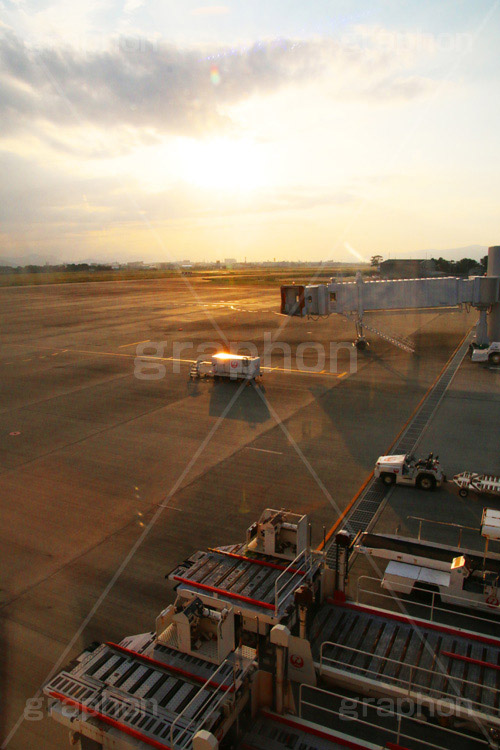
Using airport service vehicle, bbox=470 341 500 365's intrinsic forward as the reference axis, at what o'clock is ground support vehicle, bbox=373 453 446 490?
The ground support vehicle is roughly at 9 o'clock from the airport service vehicle.

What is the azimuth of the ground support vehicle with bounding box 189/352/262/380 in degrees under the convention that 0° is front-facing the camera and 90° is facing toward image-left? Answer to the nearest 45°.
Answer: approximately 90°

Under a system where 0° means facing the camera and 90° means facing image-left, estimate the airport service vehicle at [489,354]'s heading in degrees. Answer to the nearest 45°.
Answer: approximately 90°

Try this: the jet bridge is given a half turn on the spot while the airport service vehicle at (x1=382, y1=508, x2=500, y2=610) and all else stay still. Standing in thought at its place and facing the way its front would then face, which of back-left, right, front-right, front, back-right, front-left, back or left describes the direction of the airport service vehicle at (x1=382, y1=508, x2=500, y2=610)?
right

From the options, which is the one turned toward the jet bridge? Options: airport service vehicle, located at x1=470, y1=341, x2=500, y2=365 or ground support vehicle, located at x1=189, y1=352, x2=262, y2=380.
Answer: the airport service vehicle

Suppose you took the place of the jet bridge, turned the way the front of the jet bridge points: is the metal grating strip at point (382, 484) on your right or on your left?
on your left

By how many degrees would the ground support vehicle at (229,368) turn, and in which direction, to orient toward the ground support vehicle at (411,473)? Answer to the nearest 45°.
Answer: approximately 90° to its left

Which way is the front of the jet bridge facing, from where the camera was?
facing to the left of the viewer

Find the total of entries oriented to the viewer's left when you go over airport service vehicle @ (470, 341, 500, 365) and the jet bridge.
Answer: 2
